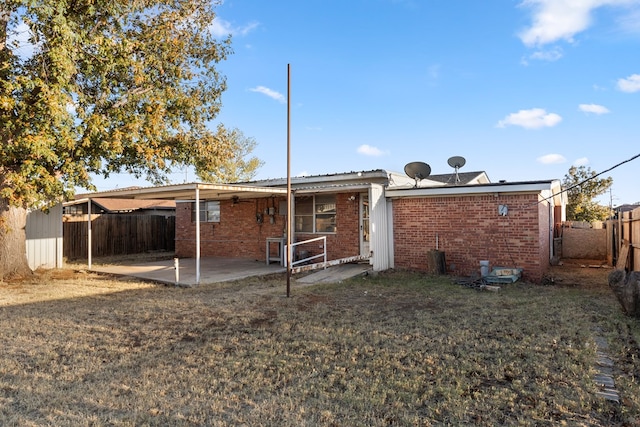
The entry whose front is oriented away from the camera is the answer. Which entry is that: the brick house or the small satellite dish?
the brick house

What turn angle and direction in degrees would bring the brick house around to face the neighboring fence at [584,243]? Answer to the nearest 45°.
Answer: approximately 45° to its right

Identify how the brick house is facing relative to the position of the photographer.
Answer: facing away from the viewer

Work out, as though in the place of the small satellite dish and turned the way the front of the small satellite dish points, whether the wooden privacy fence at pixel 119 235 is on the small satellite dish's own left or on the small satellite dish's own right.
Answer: on the small satellite dish's own right

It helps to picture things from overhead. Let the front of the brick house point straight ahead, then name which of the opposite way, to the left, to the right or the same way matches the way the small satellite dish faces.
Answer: the opposite way
